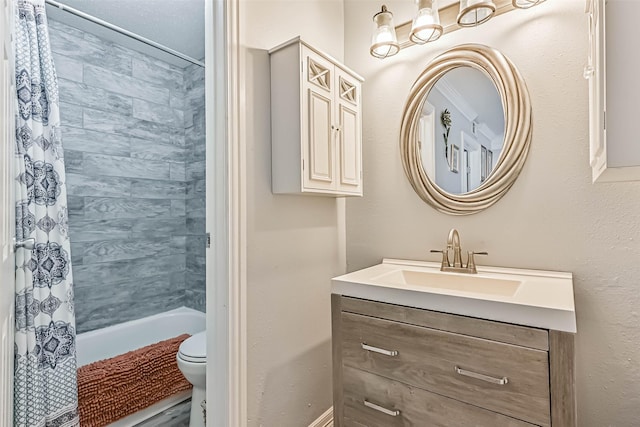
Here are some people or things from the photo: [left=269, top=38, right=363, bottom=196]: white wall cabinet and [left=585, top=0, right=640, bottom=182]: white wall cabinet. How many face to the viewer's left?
1

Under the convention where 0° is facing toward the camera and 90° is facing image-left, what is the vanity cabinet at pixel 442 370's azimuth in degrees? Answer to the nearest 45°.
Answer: approximately 45°

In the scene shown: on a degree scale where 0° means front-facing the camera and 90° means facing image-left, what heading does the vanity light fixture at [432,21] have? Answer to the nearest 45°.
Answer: approximately 45°

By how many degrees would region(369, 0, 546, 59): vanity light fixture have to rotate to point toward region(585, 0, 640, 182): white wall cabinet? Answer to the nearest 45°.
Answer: approximately 90° to its left

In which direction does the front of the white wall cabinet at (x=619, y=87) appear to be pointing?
to the viewer's left

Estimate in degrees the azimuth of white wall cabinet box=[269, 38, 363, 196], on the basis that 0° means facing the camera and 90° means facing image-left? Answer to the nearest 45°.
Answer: approximately 315°

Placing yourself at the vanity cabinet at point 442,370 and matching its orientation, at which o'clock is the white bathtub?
The white bathtub is roughly at 2 o'clock from the vanity cabinet.

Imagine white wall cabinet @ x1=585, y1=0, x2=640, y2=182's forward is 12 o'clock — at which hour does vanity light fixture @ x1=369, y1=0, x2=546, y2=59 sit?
The vanity light fixture is roughly at 1 o'clock from the white wall cabinet.
